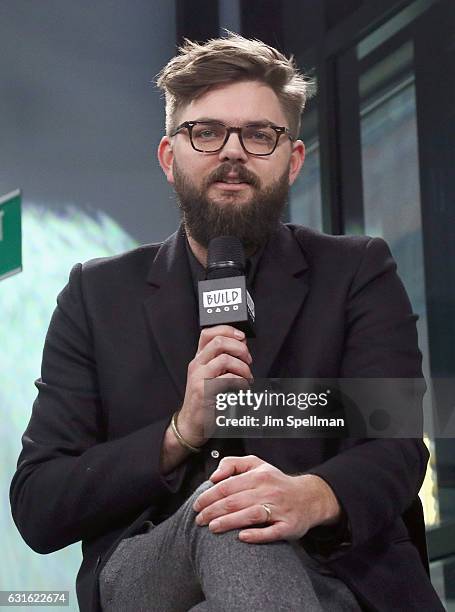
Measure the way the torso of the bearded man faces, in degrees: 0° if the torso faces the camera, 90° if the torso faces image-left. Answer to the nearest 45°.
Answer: approximately 0°

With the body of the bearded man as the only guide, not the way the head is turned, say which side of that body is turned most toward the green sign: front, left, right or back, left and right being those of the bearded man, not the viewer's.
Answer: back
